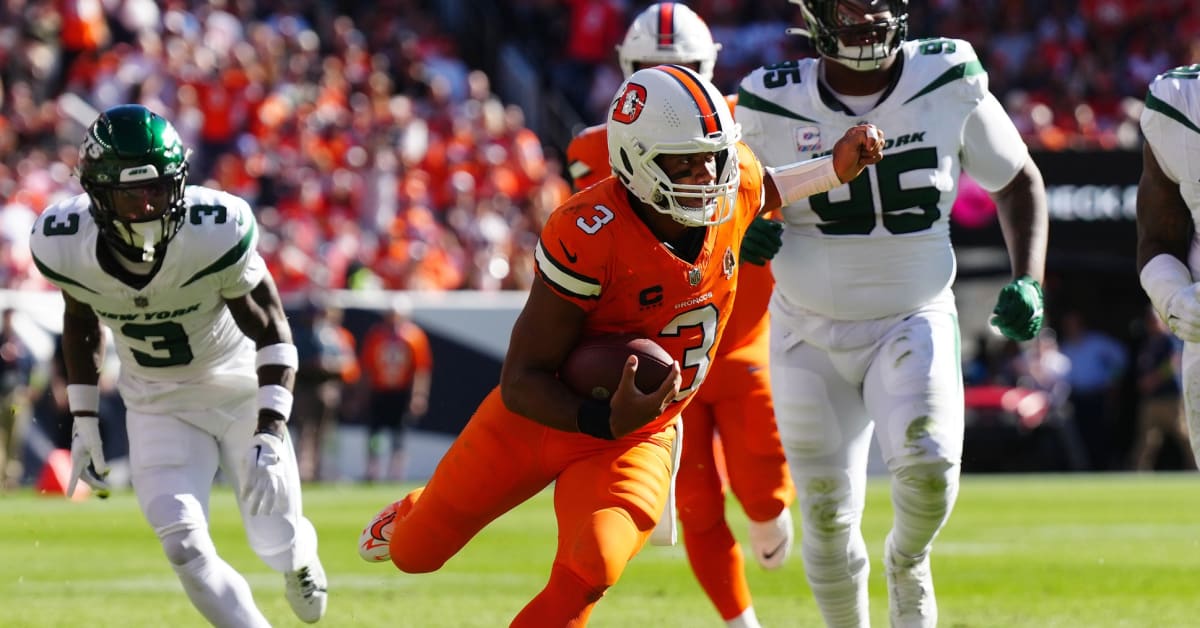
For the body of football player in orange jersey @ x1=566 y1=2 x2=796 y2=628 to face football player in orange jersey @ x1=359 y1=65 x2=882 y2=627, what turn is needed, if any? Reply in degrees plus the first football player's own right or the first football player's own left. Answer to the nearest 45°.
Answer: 0° — they already face them

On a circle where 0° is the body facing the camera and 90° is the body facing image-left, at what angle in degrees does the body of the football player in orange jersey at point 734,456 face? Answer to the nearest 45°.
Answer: approximately 0°
